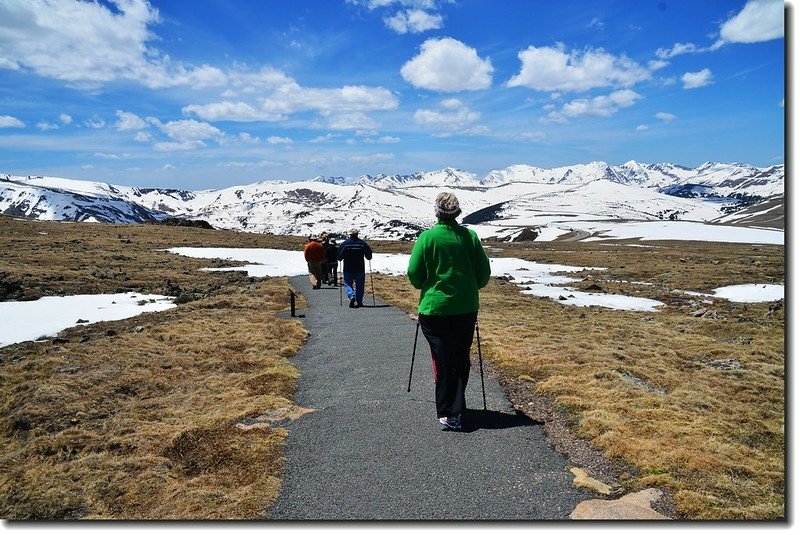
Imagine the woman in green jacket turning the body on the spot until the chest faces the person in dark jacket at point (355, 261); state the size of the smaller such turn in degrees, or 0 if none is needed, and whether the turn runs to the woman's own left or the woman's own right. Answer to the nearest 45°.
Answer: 0° — they already face them

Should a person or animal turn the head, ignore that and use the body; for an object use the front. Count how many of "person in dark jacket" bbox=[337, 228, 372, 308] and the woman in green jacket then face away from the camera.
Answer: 2

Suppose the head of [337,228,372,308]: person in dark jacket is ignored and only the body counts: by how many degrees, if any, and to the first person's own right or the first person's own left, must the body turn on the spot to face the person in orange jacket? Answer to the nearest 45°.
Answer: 0° — they already face them

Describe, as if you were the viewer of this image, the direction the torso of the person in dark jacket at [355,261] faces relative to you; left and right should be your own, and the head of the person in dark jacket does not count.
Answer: facing away from the viewer

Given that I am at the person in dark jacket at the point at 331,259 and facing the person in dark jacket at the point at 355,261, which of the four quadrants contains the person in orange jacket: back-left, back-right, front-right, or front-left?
front-right

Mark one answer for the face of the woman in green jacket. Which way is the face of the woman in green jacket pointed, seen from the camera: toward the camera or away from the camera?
away from the camera

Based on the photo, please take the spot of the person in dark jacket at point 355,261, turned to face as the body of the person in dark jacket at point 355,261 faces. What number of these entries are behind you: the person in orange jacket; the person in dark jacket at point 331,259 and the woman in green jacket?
1

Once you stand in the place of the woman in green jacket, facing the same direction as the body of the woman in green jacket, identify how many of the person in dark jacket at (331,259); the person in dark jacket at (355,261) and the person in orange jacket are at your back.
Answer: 0

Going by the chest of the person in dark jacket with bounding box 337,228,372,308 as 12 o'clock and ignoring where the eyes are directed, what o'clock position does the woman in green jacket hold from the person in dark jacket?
The woman in green jacket is roughly at 6 o'clock from the person in dark jacket.

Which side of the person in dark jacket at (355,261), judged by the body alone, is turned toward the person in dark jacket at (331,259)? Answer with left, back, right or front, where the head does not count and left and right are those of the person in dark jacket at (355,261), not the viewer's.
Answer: front

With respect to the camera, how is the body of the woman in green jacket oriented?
away from the camera

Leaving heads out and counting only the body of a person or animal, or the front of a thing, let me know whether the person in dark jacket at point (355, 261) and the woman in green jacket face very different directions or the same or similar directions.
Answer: same or similar directions

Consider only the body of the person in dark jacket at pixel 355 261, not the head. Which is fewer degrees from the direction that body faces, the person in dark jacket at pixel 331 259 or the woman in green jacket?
the person in dark jacket
